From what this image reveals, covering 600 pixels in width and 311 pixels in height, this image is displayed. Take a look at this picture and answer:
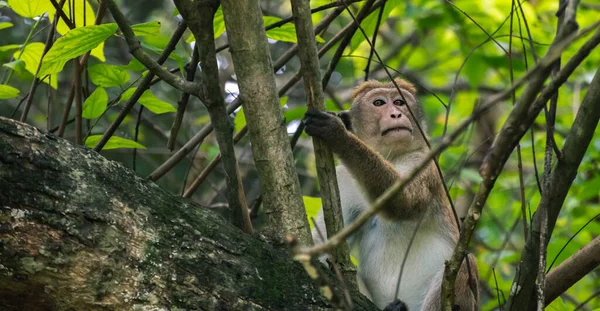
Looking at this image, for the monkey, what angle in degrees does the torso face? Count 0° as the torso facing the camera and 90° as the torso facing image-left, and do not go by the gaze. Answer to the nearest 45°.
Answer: approximately 45°

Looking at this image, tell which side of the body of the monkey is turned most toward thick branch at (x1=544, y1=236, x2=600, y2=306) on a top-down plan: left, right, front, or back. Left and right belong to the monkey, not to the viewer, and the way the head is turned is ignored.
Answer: left
